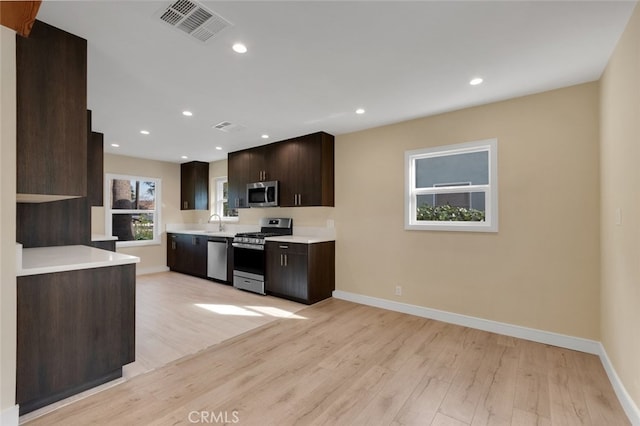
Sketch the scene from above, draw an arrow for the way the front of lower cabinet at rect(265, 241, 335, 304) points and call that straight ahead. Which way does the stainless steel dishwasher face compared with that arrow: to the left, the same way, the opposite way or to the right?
the same way

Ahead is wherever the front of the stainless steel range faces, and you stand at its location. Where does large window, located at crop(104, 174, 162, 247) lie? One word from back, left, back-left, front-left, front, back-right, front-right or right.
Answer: right

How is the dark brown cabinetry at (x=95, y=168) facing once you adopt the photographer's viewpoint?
facing to the right of the viewer

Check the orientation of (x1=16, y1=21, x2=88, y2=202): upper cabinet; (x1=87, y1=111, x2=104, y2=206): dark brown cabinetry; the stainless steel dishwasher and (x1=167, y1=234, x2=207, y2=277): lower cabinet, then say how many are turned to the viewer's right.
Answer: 2

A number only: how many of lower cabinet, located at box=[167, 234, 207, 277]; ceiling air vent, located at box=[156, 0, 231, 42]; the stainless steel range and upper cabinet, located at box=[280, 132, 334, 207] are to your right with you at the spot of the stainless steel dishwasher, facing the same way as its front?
1

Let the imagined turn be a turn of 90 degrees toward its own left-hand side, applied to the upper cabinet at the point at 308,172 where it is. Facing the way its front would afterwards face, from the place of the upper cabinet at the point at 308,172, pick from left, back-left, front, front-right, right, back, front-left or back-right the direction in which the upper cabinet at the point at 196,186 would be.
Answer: back

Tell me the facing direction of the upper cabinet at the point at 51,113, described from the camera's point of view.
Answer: facing to the right of the viewer

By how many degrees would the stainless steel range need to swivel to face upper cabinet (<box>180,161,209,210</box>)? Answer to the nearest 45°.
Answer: approximately 90° to its right

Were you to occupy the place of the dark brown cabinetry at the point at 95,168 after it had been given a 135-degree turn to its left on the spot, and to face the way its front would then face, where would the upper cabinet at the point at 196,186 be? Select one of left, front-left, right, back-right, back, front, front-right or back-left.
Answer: right

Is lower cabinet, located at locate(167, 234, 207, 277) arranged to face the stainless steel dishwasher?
no

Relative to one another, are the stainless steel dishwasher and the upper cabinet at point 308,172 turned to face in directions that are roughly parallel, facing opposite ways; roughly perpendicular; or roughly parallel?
roughly parallel

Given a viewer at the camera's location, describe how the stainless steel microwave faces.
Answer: facing the viewer and to the left of the viewer

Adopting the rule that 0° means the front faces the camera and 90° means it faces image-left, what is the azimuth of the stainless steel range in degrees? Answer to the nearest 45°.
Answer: approximately 45°

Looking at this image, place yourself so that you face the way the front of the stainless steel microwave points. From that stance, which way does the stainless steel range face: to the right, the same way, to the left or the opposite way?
the same way

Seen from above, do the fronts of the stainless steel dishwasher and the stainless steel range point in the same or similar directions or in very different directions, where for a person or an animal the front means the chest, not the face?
same or similar directions

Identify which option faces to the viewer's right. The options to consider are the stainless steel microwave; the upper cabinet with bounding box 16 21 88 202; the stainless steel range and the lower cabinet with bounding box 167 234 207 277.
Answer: the upper cabinet

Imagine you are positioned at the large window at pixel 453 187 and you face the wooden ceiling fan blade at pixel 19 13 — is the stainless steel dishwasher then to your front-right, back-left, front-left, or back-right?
front-right
